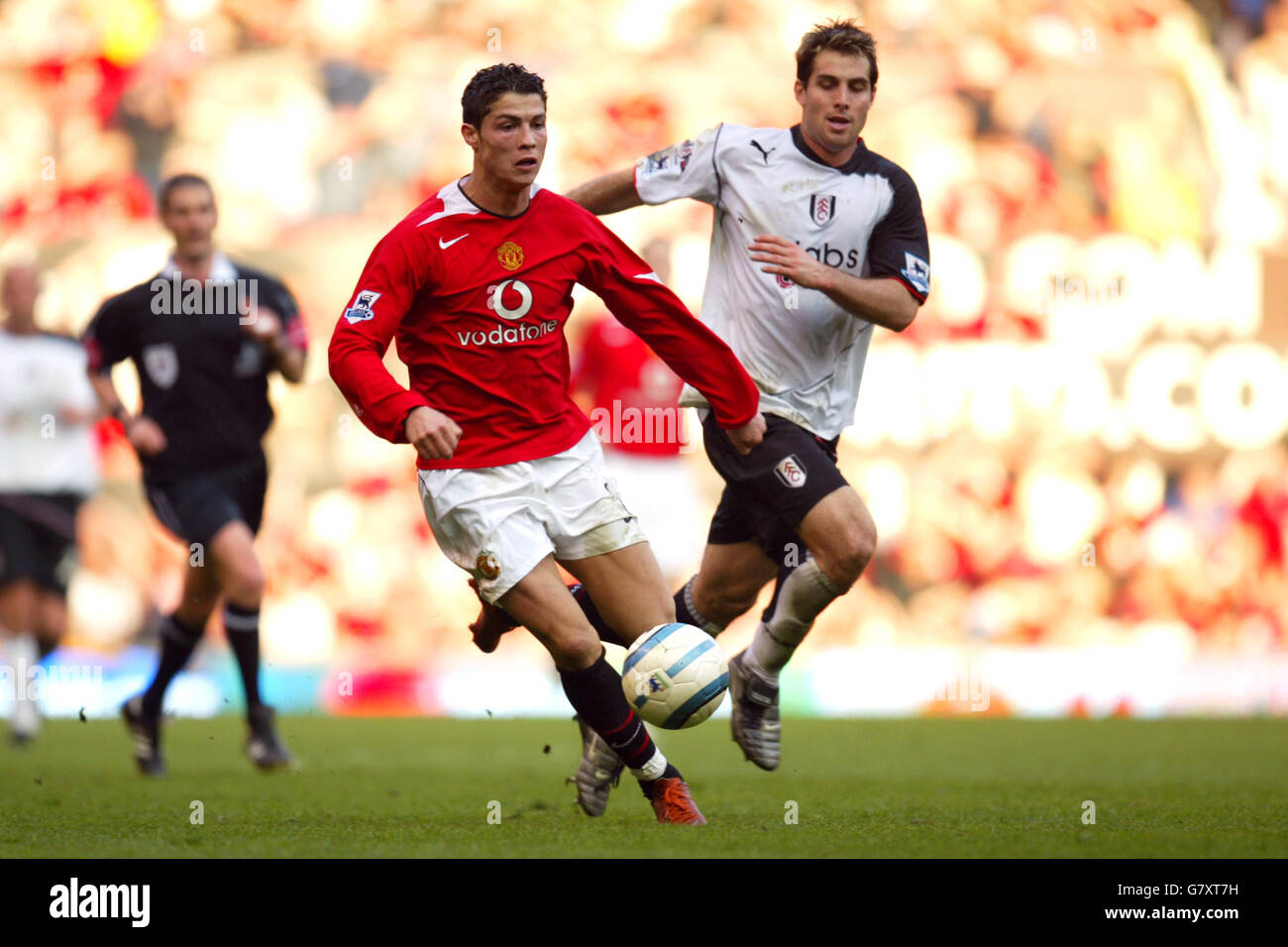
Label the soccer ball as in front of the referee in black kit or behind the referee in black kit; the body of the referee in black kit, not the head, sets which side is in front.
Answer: in front

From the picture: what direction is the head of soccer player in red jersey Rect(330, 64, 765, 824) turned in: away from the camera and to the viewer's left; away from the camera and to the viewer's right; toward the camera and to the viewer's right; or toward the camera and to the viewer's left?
toward the camera and to the viewer's right

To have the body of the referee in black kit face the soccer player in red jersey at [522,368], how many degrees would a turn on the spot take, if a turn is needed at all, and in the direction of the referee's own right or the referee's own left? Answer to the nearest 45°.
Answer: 0° — they already face them

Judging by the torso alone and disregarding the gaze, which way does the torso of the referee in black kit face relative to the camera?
toward the camera

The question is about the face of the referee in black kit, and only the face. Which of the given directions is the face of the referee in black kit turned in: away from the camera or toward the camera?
toward the camera
